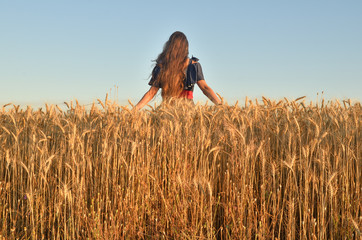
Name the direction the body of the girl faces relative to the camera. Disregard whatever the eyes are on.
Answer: away from the camera

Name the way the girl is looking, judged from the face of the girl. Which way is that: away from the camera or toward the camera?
away from the camera
